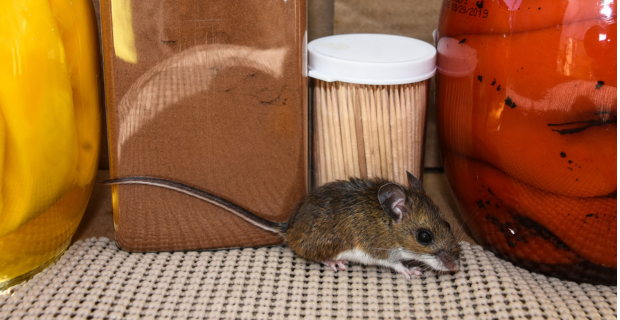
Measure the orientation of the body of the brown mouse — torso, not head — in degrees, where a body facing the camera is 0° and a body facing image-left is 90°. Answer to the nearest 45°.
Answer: approximately 270°
